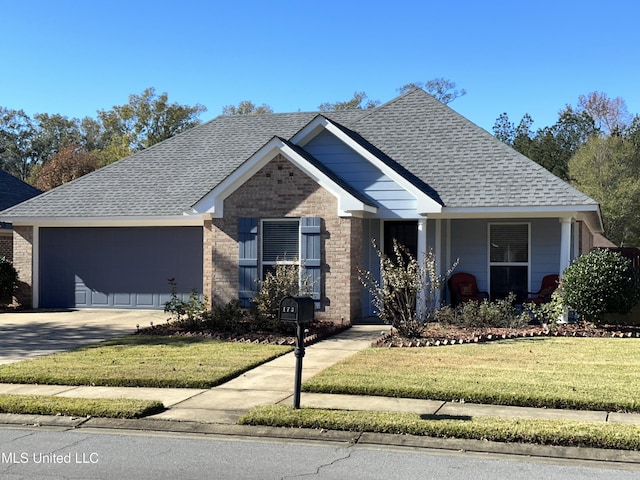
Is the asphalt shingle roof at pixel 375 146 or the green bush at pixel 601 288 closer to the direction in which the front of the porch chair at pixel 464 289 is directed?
the green bush

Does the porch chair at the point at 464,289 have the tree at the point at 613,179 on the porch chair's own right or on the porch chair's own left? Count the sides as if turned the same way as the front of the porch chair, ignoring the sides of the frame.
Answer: on the porch chair's own left

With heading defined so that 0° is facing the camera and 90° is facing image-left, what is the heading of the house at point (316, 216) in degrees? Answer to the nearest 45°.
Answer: approximately 0°

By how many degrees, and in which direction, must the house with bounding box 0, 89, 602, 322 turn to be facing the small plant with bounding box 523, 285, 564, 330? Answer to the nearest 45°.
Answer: approximately 45° to its left

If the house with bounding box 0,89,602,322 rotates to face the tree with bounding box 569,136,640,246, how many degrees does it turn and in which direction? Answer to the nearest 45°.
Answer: approximately 135° to its left

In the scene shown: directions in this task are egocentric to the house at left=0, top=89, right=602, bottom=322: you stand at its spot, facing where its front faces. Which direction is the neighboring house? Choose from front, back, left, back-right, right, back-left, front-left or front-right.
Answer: back-right

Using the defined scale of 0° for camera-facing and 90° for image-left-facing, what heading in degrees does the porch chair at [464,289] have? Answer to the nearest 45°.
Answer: approximately 315°
